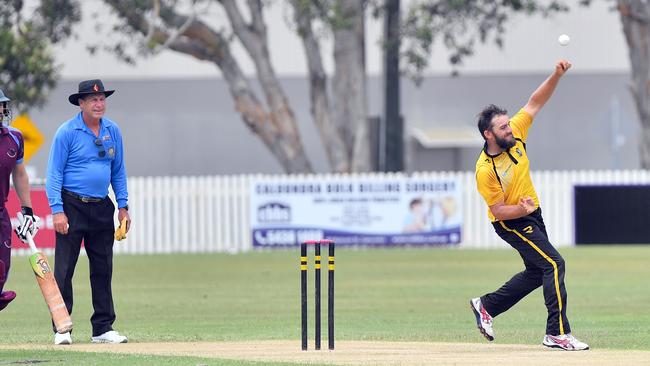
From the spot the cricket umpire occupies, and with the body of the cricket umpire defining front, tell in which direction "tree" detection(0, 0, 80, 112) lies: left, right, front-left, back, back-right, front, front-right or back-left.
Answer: back-left

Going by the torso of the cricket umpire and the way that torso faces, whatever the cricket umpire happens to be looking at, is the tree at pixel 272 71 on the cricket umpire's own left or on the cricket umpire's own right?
on the cricket umpire's own left

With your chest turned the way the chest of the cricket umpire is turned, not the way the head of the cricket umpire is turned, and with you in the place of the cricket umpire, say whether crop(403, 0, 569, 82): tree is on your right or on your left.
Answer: on your left

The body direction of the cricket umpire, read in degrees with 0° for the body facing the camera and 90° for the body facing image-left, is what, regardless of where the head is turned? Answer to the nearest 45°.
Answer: approximately 315°

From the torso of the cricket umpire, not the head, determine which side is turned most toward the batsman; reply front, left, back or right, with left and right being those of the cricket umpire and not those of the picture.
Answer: right

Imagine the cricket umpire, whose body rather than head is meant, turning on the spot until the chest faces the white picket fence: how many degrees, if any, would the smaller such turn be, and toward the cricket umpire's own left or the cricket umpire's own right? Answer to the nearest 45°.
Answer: approximately 135° to the cricket umpire's own left
